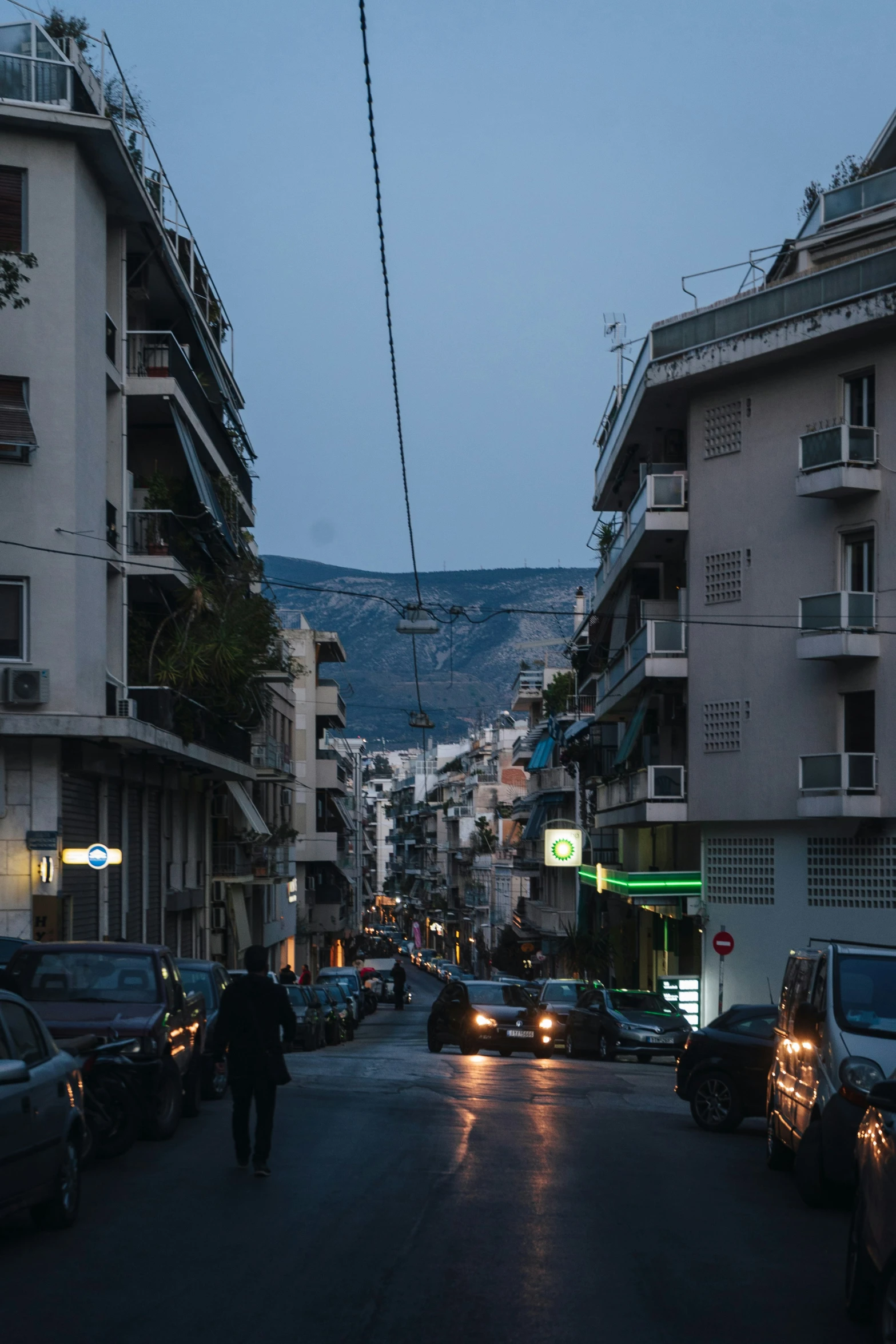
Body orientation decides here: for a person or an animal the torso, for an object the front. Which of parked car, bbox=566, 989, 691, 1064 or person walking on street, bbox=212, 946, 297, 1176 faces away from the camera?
the person walking on street

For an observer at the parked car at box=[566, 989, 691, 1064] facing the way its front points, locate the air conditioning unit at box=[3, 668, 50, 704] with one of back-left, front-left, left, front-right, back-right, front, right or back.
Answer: right

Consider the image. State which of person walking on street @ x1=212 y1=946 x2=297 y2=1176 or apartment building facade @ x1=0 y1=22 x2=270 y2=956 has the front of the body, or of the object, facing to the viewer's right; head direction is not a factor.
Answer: the apartment building facade

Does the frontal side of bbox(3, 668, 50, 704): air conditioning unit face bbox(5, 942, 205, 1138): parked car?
yes

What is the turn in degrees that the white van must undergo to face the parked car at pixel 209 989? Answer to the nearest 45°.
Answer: approximately 180°

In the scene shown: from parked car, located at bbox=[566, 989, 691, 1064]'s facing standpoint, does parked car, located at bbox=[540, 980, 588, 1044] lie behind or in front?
behind

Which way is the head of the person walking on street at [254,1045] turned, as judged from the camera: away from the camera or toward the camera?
away from the camera

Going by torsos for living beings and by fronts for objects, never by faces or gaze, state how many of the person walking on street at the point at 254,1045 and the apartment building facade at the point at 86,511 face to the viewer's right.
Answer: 1

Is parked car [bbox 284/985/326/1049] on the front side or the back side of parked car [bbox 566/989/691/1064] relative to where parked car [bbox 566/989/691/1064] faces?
on the back side

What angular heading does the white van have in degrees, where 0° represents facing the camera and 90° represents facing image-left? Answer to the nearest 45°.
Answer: approximately 315°

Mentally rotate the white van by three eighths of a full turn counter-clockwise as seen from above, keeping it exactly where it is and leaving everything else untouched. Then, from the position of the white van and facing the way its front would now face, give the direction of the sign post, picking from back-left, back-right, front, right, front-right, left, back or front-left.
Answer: front

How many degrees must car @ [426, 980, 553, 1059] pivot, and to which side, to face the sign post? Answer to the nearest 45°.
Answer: approximately 90° to its left
